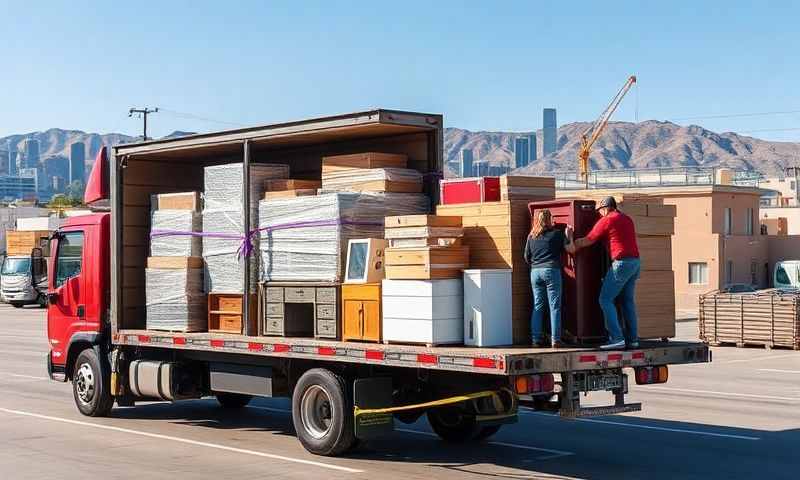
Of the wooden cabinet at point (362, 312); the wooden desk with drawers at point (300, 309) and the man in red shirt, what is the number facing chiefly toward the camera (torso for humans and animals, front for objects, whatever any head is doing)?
2

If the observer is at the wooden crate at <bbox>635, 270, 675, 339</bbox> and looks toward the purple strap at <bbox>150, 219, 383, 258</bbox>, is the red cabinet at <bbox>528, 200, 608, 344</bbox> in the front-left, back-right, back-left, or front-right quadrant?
front-left

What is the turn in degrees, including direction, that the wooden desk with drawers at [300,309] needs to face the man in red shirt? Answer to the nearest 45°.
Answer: approximately 45° to its left

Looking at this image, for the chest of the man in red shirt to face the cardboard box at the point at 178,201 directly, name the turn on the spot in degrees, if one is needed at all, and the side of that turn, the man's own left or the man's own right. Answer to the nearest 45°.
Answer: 0° — they already face it

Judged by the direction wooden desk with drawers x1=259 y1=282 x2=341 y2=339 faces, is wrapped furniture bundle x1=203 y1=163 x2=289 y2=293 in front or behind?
behind

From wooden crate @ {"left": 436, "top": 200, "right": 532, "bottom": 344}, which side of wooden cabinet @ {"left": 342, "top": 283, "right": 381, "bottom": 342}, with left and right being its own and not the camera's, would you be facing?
left

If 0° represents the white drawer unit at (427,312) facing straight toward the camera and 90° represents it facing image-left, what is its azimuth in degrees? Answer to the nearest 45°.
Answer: approximately 45°

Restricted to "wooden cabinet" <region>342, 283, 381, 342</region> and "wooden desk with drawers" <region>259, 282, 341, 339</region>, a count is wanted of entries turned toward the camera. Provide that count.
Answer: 2

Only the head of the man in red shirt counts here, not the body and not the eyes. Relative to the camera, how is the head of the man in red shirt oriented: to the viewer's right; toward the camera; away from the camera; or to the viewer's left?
to the viewer's left

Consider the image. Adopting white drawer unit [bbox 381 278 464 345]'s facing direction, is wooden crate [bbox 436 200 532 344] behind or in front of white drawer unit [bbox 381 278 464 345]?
behind

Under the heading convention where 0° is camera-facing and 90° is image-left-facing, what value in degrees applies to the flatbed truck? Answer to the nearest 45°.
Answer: approximately 135°

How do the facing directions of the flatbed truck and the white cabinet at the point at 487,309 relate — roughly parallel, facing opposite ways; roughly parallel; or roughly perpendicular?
roughly perpendicular

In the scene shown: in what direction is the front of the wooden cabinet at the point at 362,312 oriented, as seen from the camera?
facing the viewer
